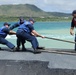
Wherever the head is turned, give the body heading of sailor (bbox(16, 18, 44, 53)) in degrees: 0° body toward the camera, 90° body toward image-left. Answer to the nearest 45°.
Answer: approximately 270°
